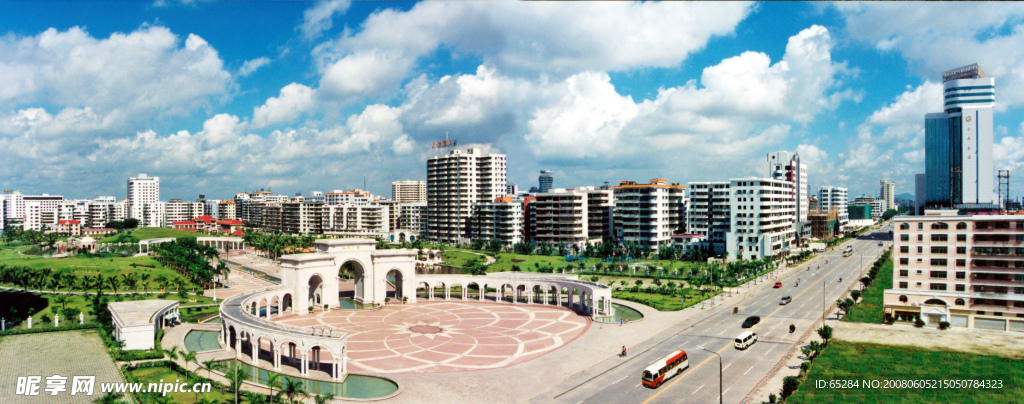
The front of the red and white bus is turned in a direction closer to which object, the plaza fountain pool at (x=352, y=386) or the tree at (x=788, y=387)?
the plaza fountain pool

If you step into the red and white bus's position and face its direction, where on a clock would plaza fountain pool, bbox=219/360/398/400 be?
The plaza fountain pool is roughly at 1 o'clock from the red and white bus.

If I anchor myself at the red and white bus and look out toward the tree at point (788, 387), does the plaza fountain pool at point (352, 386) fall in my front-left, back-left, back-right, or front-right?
back-right

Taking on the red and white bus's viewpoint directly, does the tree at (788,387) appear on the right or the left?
on its left

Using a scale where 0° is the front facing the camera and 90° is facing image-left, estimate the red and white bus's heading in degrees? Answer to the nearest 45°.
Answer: approximately 45°
